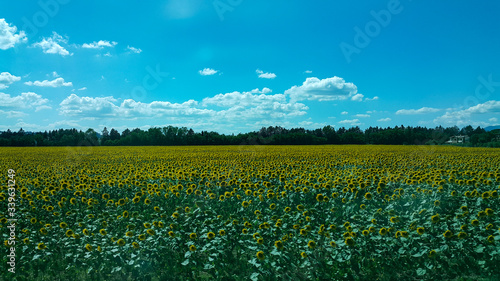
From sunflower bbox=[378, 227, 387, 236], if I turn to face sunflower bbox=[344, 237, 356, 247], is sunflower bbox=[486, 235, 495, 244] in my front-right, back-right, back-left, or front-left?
back-left

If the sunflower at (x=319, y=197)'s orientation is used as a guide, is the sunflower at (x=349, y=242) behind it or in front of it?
in front

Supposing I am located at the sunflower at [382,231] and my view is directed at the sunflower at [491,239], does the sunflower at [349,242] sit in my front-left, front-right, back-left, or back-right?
back-right

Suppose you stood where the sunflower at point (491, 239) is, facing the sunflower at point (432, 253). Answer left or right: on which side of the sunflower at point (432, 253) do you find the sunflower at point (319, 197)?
right

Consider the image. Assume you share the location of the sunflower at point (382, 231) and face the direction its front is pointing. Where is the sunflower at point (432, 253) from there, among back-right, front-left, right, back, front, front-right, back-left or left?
left

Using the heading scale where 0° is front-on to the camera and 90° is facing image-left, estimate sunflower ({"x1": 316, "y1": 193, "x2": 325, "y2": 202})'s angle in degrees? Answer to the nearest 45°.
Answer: approximately 0°

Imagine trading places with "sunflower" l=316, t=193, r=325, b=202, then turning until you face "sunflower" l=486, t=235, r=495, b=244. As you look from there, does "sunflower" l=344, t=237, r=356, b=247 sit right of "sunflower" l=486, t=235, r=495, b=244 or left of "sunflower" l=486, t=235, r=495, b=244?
right

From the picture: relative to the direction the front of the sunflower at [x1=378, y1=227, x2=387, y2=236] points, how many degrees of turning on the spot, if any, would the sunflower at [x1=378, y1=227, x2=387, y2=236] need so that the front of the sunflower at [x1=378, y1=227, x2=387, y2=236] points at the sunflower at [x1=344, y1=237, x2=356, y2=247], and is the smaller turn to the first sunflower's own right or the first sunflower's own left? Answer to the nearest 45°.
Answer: approximately 45° to the first sunflower's own right

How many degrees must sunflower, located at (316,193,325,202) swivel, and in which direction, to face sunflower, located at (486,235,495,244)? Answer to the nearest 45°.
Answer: approximately 45° to its left
